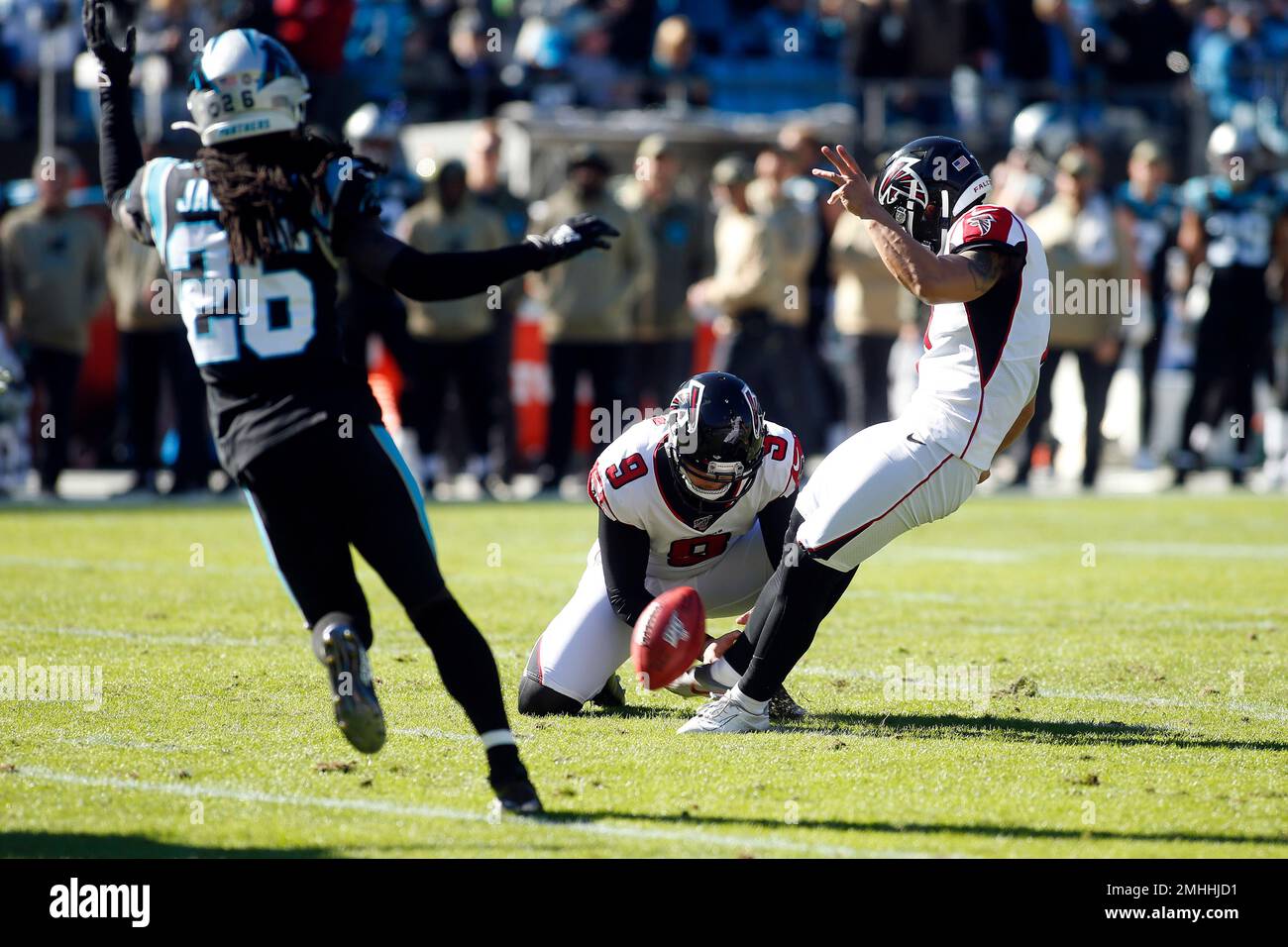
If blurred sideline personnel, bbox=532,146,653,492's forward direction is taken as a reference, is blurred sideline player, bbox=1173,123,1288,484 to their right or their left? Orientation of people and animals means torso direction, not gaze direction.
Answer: on their left

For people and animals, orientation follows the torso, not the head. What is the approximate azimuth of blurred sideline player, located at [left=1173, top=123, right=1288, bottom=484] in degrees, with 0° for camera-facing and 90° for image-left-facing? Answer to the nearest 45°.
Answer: approximately 0°

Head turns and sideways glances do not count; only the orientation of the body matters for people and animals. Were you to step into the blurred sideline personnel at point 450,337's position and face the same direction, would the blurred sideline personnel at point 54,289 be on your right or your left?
on your right

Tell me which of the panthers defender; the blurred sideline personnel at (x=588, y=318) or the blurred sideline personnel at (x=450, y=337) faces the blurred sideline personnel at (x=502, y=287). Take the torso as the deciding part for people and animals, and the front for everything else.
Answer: the panthers defender

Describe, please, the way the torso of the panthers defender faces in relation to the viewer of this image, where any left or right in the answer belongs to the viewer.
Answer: facing away from the viewer

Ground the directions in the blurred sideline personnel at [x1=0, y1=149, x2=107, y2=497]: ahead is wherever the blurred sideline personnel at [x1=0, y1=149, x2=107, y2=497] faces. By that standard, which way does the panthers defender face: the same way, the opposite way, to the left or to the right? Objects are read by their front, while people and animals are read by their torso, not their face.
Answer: the opposite way

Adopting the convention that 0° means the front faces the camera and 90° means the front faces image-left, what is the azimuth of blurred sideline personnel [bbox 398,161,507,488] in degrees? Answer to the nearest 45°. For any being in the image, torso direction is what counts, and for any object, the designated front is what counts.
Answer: approximately 0°
